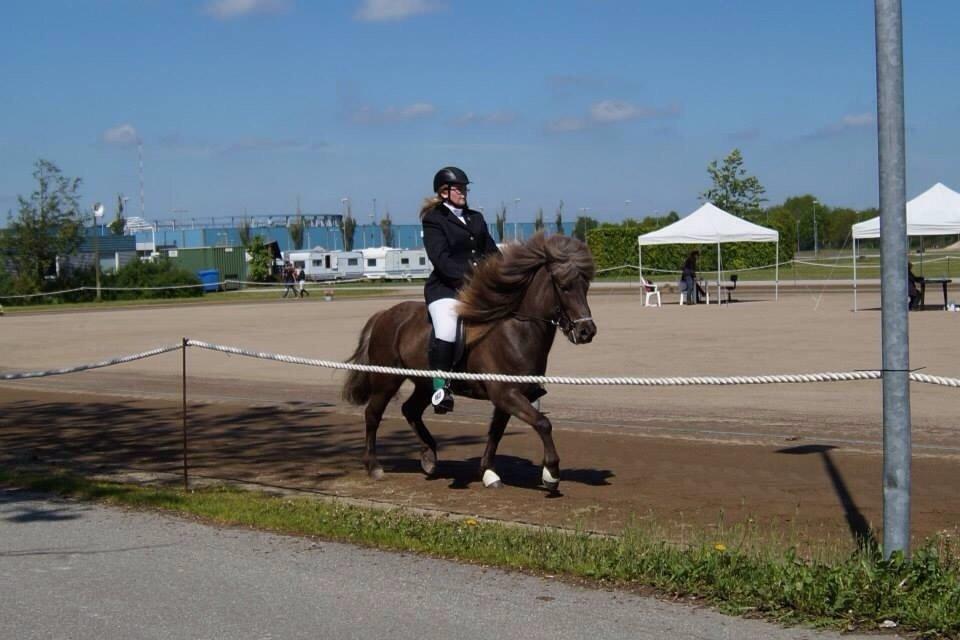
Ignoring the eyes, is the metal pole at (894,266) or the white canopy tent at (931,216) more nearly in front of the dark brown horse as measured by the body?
the metal pole

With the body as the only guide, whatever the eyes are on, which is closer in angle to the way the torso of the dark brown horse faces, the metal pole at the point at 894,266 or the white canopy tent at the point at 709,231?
the metal pole

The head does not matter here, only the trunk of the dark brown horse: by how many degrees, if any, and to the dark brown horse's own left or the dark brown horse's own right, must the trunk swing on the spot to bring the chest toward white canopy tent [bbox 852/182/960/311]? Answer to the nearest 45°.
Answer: approximately 90° to the dark brown horse's own left

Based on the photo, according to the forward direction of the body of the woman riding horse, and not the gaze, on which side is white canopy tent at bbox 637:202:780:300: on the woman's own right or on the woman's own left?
on the woman's own left

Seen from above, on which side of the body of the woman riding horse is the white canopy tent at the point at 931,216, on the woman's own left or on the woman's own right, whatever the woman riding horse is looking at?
on the woman's own left

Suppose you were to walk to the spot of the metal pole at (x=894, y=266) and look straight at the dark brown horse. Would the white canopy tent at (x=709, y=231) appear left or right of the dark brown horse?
right

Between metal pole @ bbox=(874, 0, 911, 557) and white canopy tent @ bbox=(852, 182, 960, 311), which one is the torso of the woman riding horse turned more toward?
the metal pole

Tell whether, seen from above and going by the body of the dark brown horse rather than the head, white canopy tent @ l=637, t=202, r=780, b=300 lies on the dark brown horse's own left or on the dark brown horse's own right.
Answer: on the dark brown horse's own left

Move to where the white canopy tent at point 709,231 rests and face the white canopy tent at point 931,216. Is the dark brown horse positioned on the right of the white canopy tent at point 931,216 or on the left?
right

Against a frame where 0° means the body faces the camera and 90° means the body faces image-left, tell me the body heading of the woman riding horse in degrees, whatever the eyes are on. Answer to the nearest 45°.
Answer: approximately 315°
